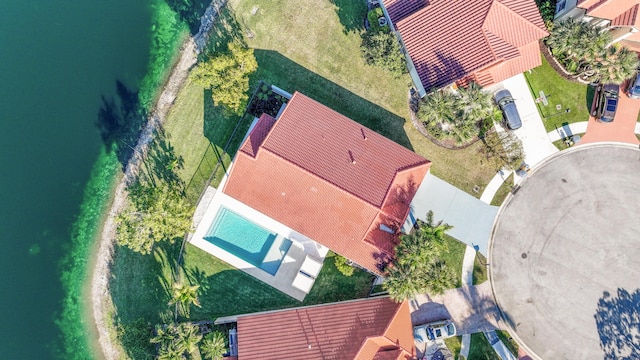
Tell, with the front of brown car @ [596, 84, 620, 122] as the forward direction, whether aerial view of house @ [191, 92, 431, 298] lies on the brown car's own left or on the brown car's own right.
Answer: on the brown car's own left

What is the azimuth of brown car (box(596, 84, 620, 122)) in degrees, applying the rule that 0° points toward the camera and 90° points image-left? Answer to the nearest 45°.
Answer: approximately 180°

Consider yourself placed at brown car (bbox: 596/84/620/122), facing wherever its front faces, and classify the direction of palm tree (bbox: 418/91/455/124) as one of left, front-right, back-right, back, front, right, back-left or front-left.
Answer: back-left

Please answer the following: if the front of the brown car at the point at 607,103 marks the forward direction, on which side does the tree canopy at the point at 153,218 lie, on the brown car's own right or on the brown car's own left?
on the brown car's own left
